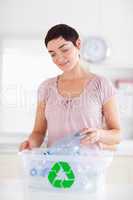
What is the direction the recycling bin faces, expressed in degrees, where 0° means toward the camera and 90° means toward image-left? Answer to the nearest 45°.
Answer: approximately 0°
